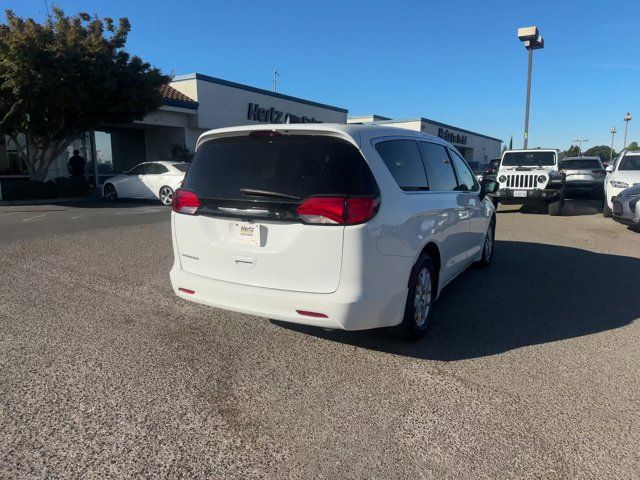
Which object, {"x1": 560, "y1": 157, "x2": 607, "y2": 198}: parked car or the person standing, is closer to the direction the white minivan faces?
the parked car

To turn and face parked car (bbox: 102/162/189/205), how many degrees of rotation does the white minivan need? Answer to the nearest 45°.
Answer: approximately 90° to its left

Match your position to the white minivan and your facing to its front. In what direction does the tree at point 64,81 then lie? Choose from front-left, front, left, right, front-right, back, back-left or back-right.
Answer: left

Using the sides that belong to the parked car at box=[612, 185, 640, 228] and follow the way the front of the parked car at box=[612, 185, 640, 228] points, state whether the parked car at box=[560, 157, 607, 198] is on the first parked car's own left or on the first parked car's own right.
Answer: on the first parked car's own right

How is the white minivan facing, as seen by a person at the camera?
facing away from the viewer and to the right of the viewer

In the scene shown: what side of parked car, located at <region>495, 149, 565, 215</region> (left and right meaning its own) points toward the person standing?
right

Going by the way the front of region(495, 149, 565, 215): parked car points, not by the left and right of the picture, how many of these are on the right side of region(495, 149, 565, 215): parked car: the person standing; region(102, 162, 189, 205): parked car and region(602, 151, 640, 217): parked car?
2

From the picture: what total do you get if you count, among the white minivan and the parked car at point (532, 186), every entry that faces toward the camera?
1

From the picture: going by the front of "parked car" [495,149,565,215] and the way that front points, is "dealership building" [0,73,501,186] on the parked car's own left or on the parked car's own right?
on the parked car's own right

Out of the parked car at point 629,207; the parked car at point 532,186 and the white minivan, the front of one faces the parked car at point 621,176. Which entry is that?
the white minivan

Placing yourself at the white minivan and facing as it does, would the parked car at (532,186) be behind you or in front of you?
in front

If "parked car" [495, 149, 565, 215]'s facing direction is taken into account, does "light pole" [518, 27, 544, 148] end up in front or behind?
behind

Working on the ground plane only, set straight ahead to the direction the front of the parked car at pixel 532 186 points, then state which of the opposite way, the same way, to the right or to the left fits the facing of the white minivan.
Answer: the opposite way

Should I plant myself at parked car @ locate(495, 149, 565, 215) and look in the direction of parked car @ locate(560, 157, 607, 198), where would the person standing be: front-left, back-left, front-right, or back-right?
back-left

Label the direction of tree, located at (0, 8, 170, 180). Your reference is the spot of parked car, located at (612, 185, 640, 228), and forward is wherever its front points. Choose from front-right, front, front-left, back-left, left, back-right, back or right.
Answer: front-right

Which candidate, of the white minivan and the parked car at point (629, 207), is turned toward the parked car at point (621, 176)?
the white minivan

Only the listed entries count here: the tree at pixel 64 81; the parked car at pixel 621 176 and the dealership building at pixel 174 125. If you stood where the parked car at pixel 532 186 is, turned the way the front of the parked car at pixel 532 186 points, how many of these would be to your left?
1
